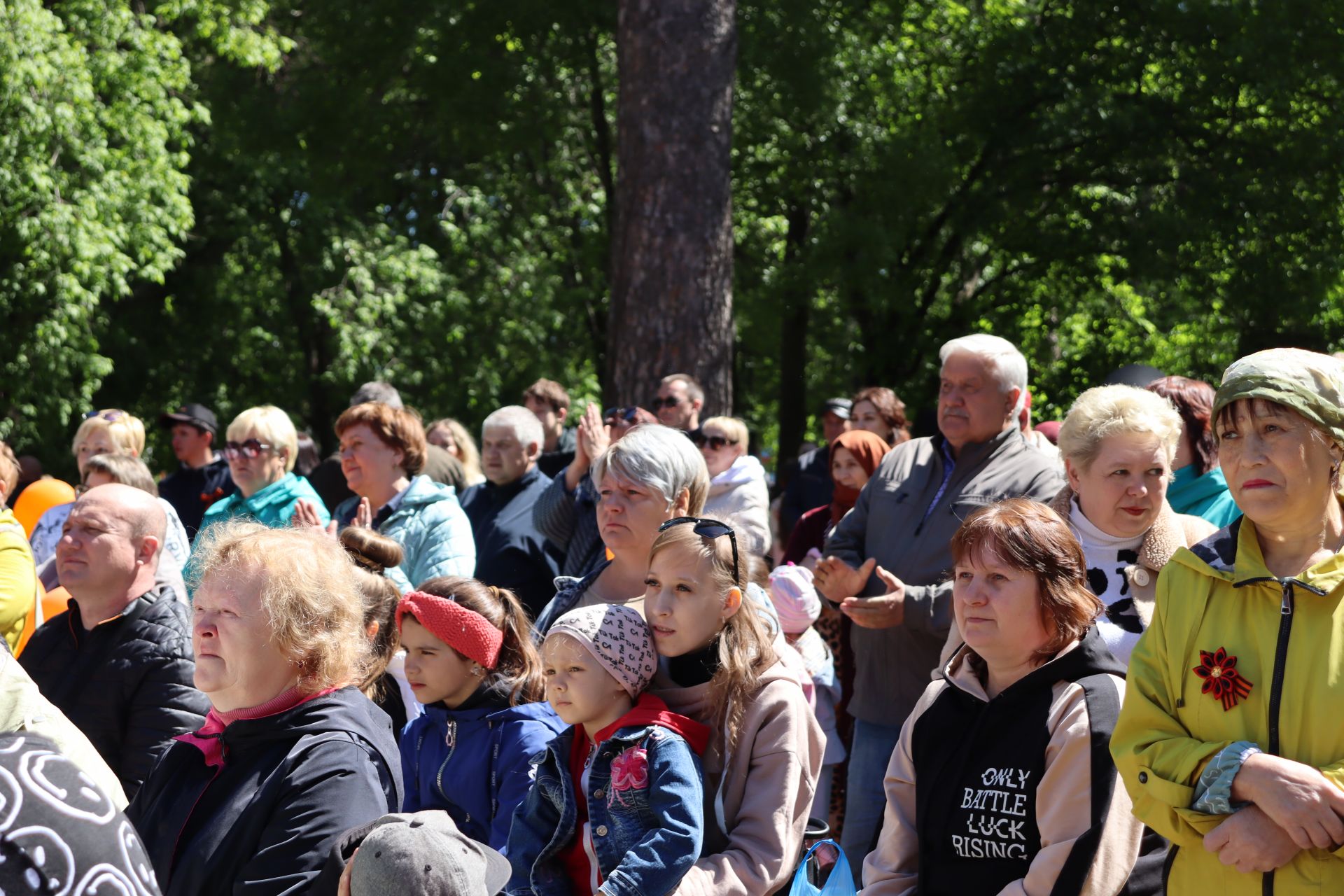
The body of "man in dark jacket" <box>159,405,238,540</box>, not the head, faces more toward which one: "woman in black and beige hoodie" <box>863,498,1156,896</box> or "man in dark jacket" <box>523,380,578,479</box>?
the woman in black and beige hoodie

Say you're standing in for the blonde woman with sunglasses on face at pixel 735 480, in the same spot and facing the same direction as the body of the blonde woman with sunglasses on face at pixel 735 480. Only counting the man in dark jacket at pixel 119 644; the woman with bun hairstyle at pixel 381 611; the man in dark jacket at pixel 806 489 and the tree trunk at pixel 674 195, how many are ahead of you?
2

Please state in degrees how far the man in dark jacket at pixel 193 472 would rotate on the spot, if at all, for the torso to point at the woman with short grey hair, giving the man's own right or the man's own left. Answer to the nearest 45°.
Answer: approximately 45° to the man's own left

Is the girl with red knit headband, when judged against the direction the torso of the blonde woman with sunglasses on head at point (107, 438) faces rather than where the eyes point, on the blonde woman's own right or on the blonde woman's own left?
on the blonde woman's own left

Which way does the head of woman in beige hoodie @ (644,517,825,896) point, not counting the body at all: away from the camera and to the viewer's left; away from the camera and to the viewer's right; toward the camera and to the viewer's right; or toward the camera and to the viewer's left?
toward the camera and to the viewer's left

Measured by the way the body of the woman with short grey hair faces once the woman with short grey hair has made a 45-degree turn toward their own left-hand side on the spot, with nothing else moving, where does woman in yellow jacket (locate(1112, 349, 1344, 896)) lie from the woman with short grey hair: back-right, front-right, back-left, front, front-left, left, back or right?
front-left

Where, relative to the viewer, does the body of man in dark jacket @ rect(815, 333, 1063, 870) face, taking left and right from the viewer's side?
facing the viewer and to the left of the viewer

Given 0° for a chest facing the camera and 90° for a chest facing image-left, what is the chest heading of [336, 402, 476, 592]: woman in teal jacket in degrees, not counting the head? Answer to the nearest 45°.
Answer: approximately 45°
